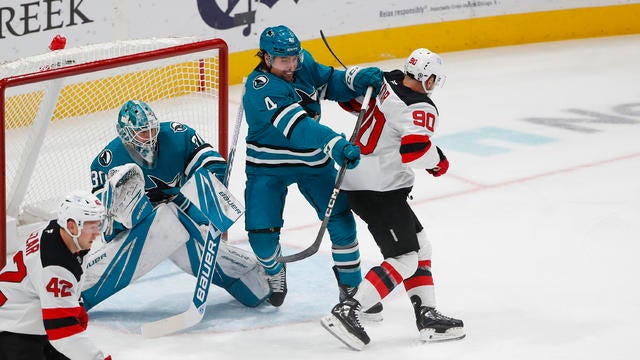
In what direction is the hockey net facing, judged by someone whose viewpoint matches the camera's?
facing the viewer and to the right of the viewer

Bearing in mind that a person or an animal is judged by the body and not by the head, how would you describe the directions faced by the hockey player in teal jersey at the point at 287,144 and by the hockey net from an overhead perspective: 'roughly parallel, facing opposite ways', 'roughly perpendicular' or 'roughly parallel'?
roughly parallel

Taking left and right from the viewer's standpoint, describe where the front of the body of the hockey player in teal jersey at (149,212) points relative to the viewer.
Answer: facing the viewer

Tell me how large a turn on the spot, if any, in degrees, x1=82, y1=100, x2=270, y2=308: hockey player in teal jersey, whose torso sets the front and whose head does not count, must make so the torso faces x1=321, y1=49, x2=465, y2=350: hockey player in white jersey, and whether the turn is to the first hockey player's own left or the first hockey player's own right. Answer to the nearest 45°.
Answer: approximately 90° to the first hockey player's own left

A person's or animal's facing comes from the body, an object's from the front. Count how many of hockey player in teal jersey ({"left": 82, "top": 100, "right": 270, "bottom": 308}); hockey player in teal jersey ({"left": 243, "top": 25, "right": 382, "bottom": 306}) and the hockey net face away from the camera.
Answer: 0

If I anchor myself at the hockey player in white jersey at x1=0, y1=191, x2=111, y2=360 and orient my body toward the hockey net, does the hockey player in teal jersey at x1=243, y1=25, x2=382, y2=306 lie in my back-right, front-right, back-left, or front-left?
front-right

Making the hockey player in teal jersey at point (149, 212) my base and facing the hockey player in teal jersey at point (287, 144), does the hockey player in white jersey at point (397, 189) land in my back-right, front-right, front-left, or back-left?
front-right

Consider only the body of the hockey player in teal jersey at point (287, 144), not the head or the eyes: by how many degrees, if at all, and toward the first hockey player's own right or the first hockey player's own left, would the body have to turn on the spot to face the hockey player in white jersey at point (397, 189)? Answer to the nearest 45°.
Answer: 0° — they already face them

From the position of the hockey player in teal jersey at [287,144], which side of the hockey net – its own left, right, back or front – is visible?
front

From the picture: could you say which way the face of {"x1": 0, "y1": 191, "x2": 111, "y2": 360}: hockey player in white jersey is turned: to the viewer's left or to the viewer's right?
to the viewer's right

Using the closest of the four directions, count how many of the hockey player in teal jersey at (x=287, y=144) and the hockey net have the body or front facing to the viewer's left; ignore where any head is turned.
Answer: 0

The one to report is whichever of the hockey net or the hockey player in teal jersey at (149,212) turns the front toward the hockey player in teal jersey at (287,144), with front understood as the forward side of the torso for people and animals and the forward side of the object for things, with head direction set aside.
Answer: the hockey net

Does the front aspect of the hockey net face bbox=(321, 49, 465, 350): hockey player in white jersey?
yes
